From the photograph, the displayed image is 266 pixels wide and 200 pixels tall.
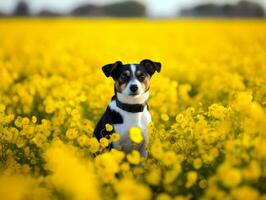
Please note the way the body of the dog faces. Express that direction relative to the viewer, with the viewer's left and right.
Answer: facing the viewer and to the right of the viewer

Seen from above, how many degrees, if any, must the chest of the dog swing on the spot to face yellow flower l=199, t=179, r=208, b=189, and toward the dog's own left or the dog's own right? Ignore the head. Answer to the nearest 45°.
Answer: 0° — it already faces it
